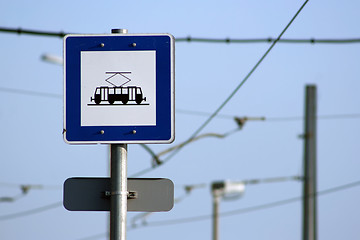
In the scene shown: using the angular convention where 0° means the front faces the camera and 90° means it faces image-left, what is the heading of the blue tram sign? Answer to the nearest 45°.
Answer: approximately 0°

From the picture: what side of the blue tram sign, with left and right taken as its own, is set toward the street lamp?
back

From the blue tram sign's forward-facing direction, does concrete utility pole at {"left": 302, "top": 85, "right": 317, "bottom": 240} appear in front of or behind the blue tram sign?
behind
